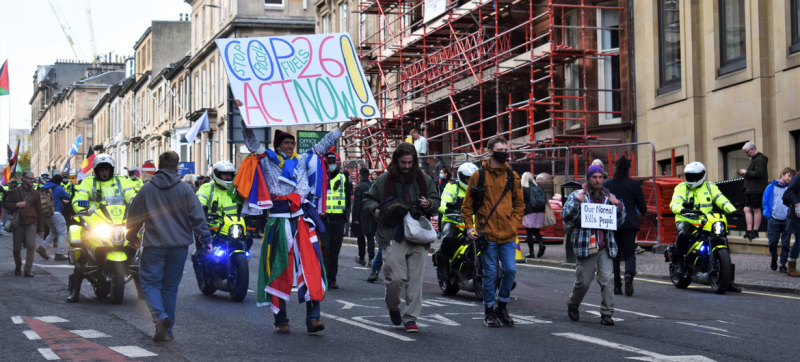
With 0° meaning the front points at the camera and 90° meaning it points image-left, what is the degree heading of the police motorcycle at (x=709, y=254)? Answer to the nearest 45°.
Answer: approximately 315°

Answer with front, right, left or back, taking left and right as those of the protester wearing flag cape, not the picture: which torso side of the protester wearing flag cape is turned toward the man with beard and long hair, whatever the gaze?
left

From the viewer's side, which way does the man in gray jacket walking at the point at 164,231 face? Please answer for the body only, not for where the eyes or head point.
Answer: away from the camera

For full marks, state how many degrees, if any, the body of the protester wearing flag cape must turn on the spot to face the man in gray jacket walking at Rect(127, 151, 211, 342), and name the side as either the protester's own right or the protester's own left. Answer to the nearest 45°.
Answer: approximately 90° to the protester's own right

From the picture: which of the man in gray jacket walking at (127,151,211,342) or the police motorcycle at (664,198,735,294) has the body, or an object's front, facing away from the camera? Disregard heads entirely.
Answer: the man in gray jacket walking

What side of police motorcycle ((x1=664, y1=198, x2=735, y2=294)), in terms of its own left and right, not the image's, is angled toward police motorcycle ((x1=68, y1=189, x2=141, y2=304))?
right

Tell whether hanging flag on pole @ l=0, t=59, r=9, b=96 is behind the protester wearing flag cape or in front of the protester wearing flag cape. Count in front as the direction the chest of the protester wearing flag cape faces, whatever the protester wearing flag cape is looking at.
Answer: behind

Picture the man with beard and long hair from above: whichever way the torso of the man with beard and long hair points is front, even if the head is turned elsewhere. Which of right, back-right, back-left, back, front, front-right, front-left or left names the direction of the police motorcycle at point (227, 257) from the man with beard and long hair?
back-right

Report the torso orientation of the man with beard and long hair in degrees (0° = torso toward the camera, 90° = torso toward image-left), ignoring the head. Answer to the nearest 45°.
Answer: approximately 0°

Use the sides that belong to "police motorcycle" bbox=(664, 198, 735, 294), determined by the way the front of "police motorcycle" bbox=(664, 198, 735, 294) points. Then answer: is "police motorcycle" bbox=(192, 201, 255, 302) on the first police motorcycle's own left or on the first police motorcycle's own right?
on the first police motorcycle's own right

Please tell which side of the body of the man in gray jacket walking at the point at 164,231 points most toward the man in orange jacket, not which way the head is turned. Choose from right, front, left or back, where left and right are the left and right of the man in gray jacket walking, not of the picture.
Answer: right

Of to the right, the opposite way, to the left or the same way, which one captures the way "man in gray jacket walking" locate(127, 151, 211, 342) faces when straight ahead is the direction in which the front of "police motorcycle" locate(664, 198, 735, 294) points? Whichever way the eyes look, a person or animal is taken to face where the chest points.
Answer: the opposite way

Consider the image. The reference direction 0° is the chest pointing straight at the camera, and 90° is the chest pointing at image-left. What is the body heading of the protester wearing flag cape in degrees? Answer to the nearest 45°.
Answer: approximately 0°
